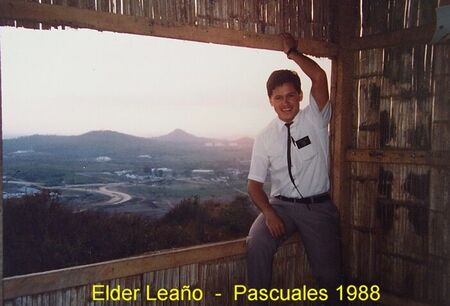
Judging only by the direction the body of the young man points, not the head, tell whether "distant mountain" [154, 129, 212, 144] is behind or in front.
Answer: behind

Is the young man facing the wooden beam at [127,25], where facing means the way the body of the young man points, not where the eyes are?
no

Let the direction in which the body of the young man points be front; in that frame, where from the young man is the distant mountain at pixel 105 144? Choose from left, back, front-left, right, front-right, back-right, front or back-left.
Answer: back-right

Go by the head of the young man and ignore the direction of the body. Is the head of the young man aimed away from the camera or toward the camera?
toward the camera

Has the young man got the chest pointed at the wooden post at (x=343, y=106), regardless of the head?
no

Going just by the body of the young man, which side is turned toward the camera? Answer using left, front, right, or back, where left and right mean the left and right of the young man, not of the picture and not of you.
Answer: front
